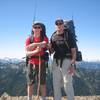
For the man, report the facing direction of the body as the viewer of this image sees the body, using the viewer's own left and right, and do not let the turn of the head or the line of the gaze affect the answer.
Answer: facing the viewer and to the left of the viewer
